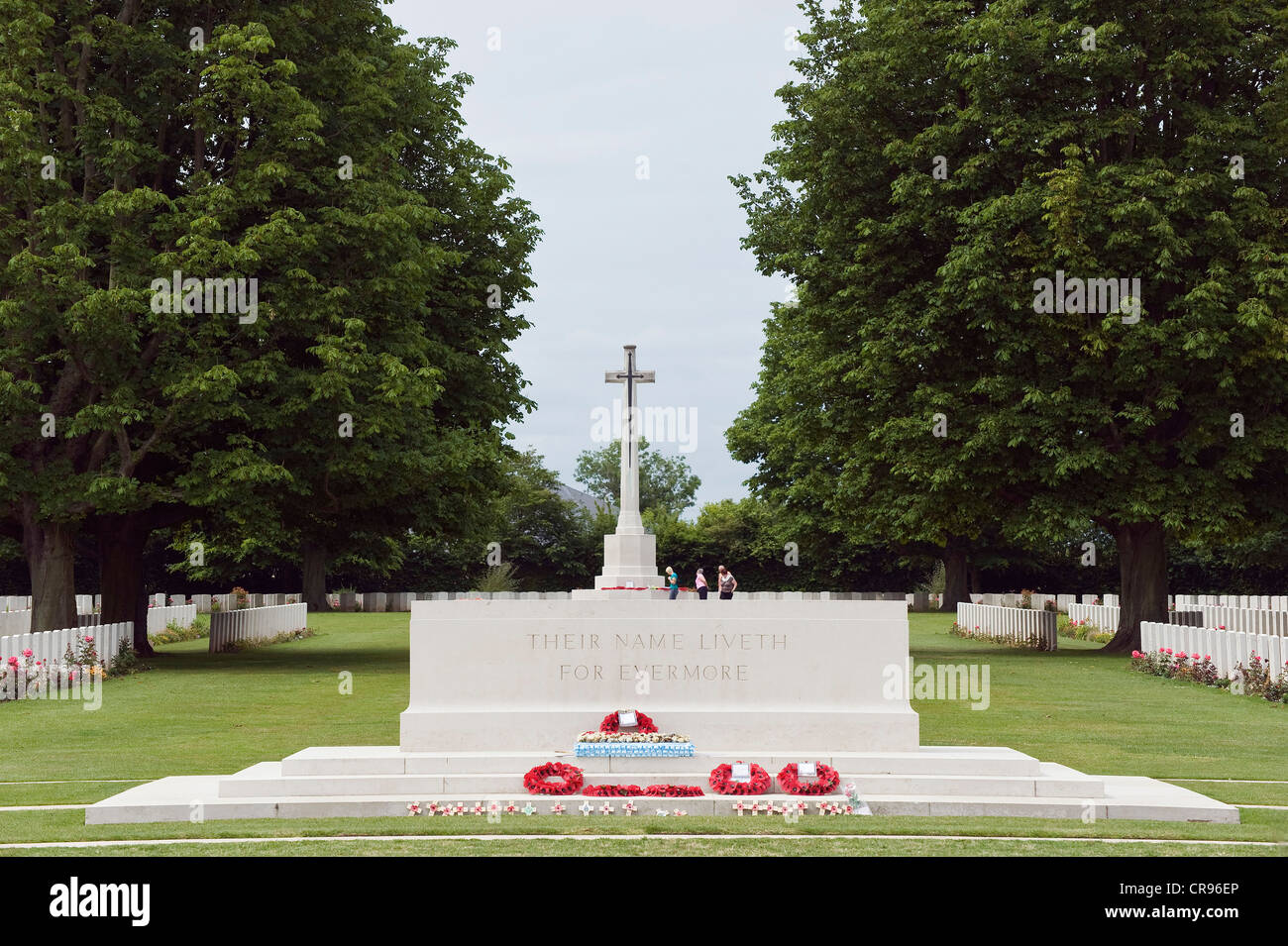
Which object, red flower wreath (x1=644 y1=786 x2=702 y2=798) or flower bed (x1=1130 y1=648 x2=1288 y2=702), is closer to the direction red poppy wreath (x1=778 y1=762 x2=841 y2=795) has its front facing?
the red flower wreath

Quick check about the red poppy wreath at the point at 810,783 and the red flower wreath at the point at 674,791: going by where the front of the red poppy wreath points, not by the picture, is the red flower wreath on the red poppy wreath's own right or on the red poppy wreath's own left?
on the red poppy wreath's own right

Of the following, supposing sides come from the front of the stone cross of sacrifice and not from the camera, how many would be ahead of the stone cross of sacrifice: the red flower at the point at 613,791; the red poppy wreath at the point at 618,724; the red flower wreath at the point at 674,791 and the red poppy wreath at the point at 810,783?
4

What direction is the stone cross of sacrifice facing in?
toward the camera

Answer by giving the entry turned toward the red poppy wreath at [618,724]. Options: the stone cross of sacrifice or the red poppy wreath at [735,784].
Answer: the stone cross of sacrifice

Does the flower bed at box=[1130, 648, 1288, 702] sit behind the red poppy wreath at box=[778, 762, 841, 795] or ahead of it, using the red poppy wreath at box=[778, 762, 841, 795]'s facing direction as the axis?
behind

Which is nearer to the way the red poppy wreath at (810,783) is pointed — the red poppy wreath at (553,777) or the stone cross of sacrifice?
the red poppy wreath

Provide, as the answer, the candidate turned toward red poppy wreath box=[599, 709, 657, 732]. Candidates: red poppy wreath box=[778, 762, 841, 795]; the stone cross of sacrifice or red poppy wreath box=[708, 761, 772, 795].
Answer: the stone cross of sacrifice

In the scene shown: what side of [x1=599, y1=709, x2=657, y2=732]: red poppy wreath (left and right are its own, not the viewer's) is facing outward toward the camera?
front

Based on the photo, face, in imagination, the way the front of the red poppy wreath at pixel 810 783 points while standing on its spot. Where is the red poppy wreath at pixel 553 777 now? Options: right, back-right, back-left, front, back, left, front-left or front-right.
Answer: right

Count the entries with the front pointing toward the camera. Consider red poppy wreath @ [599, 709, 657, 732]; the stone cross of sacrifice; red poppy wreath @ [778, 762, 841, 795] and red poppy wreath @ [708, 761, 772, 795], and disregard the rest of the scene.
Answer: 4

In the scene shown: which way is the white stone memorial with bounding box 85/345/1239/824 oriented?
toward the camera

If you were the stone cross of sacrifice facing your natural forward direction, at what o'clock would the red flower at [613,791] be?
The red flower is roughly at 12 o'clock from the stone cross of sacrifice.
